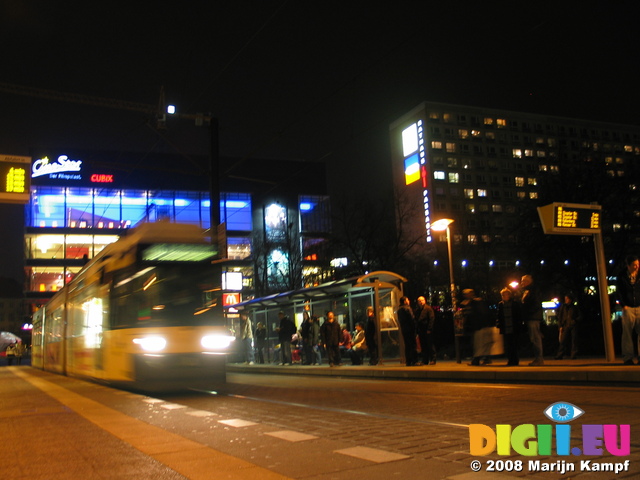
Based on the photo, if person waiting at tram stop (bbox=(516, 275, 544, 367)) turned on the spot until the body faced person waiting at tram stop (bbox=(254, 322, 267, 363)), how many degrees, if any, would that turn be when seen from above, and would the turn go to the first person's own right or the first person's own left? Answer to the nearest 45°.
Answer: approximately 45° to the first person's own right

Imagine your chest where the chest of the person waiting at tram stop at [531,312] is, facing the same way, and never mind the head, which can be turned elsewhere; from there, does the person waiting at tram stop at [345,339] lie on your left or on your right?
on your right

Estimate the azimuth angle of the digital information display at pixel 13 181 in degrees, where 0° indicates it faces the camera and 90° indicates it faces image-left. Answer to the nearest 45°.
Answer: approximately 0°

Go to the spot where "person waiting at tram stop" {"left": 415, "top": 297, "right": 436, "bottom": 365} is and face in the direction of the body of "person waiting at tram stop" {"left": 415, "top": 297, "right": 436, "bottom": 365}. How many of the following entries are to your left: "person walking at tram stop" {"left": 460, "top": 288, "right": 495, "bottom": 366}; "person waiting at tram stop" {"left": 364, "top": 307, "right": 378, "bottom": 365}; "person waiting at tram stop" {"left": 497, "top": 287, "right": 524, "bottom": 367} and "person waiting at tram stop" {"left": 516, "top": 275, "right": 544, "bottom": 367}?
3

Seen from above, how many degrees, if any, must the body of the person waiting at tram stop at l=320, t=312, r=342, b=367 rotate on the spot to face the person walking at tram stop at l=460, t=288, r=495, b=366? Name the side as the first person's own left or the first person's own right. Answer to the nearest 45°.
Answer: approximately 45° to the first person's own left

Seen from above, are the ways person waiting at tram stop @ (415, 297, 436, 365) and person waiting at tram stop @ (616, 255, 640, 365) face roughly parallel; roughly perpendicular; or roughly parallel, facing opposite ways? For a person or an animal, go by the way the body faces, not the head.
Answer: roughly perpendicular

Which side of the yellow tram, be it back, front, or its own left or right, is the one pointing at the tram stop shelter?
left

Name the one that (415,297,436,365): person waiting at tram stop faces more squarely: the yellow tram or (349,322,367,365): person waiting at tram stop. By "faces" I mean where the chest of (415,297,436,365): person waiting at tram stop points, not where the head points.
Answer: the yellow tram

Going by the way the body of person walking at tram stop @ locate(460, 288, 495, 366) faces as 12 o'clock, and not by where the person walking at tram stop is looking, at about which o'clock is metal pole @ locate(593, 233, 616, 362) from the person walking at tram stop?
The metal pole is roughly at 7 o'clock from the person walking at tram stop.
